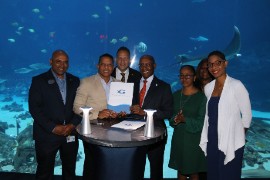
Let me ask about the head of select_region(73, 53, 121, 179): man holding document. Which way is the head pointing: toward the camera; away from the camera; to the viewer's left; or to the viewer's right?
toward the camera

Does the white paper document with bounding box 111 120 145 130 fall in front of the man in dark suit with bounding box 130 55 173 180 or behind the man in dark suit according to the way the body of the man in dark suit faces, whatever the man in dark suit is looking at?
in front

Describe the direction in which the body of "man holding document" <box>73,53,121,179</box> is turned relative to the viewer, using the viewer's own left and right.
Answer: facing the viewer and to the right of the viewer

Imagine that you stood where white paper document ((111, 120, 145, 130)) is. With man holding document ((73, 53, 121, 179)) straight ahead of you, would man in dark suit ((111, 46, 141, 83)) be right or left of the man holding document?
right

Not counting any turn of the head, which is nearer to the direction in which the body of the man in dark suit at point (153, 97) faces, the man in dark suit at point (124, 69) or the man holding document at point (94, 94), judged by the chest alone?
the man holding document

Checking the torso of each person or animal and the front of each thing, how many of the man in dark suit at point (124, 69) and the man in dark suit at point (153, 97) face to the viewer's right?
0

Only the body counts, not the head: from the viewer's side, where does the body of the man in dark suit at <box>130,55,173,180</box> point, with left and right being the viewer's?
facing the viewer and to the left of the viewer

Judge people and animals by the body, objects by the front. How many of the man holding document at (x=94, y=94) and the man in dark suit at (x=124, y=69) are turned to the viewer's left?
0

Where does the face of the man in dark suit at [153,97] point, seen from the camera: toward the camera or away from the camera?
toward the camera

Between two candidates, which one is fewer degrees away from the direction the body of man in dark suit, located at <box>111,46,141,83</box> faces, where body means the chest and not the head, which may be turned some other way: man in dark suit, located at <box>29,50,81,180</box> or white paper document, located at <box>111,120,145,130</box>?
the white paper document

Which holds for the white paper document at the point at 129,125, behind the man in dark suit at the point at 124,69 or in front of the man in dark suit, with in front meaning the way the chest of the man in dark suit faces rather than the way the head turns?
in front

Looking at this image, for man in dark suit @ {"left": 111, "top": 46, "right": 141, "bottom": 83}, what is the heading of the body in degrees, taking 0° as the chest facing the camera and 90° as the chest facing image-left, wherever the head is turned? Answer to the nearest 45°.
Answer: approximately 0°
